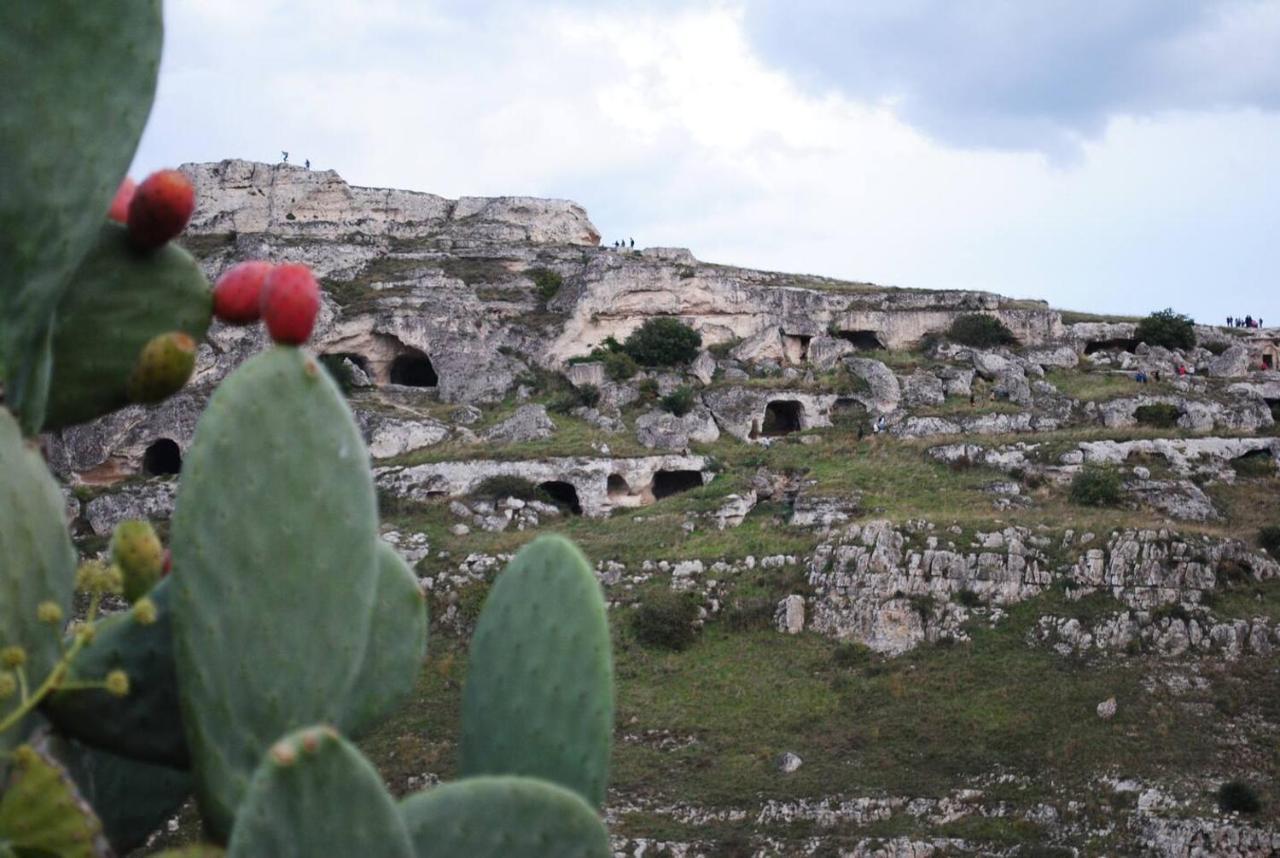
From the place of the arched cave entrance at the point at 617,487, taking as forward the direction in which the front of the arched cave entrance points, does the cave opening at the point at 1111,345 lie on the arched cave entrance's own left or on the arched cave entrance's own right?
on the arched cave entrance's own left

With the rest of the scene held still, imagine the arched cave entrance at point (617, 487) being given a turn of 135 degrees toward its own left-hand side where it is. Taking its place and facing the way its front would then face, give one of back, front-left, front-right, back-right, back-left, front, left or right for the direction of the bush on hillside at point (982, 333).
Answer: front

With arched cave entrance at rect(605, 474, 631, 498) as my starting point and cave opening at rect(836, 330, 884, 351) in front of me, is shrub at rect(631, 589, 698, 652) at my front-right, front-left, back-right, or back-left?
back-right

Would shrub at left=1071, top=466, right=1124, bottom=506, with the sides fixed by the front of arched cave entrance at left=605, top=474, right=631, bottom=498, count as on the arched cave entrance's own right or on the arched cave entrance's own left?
on the arched cave entrance's own left

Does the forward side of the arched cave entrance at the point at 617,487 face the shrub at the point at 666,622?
yes

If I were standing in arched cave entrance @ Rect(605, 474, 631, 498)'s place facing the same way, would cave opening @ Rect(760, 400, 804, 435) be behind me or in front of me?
behind

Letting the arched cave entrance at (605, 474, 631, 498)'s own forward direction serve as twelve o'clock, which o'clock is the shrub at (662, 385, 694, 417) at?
The shrub is roughly at 7 o'clock from the arched cave entrance.

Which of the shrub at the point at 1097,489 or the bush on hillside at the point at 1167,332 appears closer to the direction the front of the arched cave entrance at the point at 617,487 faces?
the shrub

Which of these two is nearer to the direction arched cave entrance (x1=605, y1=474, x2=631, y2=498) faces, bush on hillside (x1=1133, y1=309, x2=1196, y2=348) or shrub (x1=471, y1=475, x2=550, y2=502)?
the shrub

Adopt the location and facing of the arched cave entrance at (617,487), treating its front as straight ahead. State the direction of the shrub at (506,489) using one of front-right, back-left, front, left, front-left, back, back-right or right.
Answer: front-right

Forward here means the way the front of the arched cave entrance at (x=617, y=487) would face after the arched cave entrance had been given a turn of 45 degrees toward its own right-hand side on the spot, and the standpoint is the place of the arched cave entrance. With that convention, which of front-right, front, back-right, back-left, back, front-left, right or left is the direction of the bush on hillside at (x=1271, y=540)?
left

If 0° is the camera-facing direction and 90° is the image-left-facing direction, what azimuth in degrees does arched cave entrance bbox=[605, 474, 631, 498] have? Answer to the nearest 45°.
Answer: approximately 0°

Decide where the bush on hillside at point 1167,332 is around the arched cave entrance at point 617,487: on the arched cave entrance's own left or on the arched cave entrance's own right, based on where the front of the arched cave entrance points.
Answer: on the arched cave entrance's own left

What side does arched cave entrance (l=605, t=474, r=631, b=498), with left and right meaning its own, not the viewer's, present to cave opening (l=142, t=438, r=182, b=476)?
right
